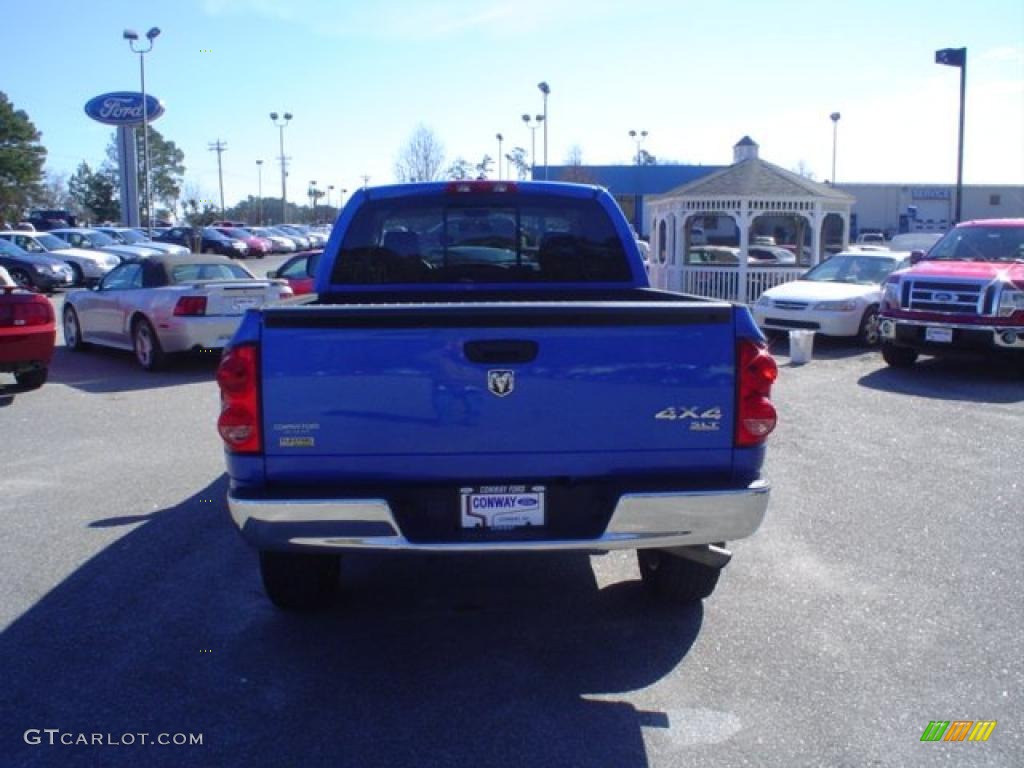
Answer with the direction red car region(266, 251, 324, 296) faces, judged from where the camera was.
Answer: facing away from the viewer and to the left of the viewer

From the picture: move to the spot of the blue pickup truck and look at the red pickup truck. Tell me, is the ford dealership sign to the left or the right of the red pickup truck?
left

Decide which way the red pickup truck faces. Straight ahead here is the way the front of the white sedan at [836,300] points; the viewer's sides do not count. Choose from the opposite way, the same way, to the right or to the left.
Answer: the same way

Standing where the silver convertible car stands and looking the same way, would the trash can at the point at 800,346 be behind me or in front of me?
behind

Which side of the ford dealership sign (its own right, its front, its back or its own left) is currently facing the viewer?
front

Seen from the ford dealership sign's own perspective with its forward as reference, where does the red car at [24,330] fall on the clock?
The red car is roughly at 12 o'clock from the ford dealership sign.

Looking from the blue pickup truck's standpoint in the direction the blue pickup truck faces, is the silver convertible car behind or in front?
in front

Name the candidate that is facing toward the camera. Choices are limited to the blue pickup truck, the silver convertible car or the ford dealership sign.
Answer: the ford dealership sign

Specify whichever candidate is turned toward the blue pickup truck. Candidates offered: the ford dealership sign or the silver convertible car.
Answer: the ford dealership sign

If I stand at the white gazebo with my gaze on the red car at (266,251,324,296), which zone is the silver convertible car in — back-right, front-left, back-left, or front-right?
front-left

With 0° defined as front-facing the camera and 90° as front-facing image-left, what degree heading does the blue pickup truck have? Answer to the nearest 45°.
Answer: approximately 180°

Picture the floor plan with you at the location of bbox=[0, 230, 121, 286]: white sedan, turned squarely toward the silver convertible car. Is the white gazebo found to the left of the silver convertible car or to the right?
left

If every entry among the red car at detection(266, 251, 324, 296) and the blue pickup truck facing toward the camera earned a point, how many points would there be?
0
